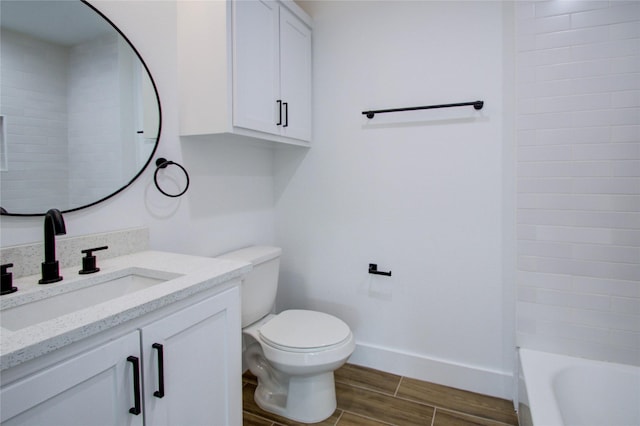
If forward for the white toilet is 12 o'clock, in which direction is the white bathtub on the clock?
The white bathtub is roughly at 11 o'clock from the white toilet.

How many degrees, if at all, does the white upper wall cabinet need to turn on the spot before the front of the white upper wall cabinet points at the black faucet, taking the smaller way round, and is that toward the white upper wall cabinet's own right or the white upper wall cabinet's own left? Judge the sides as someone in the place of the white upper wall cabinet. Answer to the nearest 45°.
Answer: approximately 90° to the white upper wall cabinet's own right

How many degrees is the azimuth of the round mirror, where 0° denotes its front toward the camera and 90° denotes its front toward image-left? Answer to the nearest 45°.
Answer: approximately 315°

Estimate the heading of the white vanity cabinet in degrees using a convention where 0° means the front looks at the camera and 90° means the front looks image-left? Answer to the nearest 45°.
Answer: approximately 315°

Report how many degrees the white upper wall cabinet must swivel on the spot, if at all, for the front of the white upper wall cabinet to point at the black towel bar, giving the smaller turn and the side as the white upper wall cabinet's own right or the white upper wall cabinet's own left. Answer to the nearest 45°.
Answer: approximately 45° to the white upper wall cabinet's own left

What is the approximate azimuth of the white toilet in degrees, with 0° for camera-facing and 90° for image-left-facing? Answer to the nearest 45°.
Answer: approximately 315°
